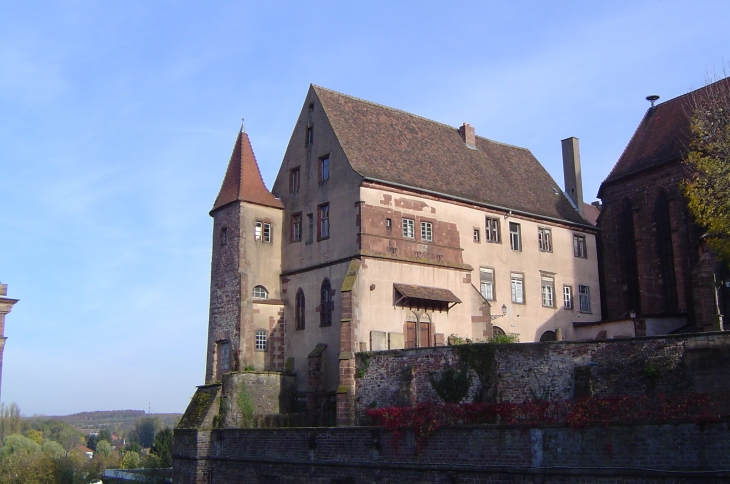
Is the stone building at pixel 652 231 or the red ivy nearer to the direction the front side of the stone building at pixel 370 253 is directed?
the red ivy

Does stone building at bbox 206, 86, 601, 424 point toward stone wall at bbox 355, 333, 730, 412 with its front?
yes

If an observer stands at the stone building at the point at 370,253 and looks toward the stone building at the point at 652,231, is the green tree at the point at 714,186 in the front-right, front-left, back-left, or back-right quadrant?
front-right

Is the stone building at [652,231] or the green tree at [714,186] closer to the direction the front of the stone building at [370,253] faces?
the green tree

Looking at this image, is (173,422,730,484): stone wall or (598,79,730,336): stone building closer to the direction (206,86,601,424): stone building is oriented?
the stone wall

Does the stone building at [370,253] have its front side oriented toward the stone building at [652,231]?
no

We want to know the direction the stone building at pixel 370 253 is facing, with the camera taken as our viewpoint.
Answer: facing the viewer and to the right of the viewer

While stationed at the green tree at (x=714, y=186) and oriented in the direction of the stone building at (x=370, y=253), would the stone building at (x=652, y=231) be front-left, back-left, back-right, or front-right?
front-right

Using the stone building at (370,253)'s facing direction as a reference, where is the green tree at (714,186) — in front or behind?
in front
